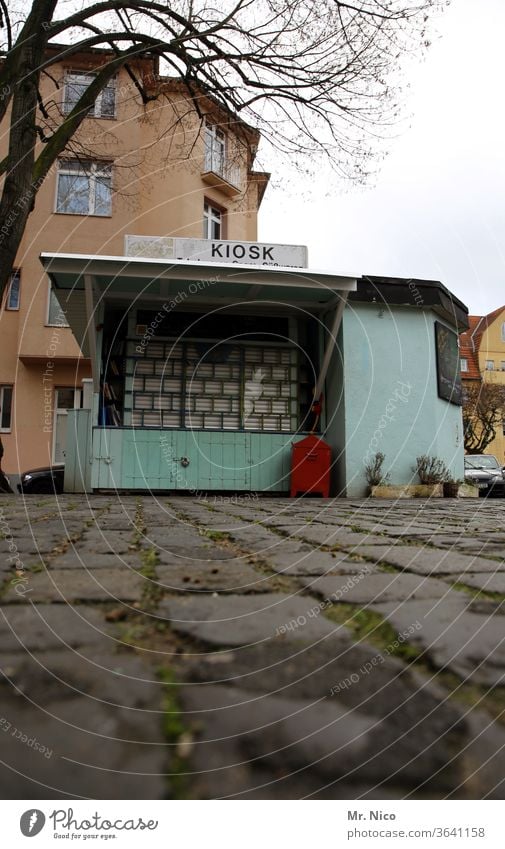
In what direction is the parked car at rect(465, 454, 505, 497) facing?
toward the camera

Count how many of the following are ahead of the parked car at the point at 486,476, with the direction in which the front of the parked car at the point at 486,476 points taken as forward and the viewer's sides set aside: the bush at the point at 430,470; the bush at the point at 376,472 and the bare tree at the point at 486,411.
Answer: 2
